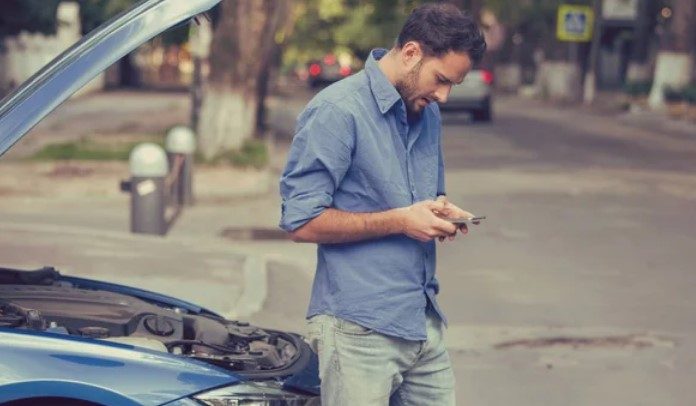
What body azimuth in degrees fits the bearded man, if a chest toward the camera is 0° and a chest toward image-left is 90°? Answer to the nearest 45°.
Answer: approximately 315°

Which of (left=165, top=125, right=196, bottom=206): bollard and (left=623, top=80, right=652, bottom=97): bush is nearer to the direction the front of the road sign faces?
the bollard

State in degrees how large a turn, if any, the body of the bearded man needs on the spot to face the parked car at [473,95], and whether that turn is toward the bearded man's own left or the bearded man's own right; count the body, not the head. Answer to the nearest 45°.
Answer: approximately 135° to the bearded man's own left

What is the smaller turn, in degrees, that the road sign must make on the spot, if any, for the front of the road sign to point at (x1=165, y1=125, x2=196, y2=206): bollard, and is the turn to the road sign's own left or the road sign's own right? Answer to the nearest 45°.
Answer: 0° — it already faces it

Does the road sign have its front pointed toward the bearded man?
yes

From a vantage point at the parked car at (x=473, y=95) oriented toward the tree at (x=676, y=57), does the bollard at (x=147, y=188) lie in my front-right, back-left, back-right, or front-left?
back-right

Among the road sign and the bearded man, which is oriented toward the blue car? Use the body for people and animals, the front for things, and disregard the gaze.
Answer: the road sign

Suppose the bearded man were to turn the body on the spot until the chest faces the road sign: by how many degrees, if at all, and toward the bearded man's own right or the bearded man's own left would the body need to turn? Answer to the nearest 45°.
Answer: approximately 135° to the bearded man's own left

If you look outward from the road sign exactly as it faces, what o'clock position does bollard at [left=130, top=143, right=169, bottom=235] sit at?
The bollard is roughly at 12 o'clock from the road sign.

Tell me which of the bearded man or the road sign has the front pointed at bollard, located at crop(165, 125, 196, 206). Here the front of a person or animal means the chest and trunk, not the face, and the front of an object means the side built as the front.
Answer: the road sign

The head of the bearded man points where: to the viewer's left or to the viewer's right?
to the viewer's right

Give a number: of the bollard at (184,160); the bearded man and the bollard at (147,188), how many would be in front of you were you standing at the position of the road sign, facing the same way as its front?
3
